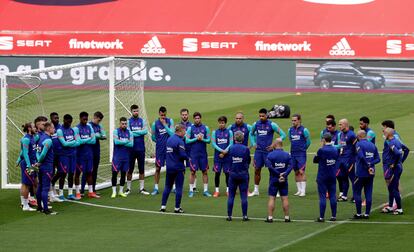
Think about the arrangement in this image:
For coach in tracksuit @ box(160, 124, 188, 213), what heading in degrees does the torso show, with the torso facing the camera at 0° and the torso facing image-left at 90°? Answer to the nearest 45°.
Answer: approximately 225°

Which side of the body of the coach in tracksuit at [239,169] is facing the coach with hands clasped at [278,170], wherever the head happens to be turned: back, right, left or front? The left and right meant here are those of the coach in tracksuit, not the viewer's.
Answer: right

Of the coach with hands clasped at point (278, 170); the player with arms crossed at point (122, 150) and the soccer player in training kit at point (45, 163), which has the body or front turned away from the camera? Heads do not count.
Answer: the coach with hands clasped at point (278, 170)

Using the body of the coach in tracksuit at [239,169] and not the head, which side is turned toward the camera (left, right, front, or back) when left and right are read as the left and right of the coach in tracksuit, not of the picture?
back

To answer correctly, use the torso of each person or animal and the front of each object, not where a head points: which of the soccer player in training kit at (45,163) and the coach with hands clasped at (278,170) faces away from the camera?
the coach with hands clasped

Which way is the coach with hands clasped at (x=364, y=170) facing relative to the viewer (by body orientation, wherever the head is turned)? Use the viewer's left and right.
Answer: facing away from the viewer and to the left of the viewer

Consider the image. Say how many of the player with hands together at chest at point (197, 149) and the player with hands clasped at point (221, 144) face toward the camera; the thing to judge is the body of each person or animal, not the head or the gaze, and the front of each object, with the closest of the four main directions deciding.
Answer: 2

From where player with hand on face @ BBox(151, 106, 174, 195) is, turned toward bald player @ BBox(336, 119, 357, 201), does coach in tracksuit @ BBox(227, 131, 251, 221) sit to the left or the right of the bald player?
right

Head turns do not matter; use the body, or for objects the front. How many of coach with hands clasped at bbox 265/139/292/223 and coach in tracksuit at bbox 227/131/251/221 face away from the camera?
2

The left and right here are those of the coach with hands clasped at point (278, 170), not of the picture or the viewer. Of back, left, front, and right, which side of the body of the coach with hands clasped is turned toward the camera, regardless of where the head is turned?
back

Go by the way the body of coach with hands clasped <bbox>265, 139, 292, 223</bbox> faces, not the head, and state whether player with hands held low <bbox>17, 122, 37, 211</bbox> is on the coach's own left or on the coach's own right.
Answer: on the coach's own left

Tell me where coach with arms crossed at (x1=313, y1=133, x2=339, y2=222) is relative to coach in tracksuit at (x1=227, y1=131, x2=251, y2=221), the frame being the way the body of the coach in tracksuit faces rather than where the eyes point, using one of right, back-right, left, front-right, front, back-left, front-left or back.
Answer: right
